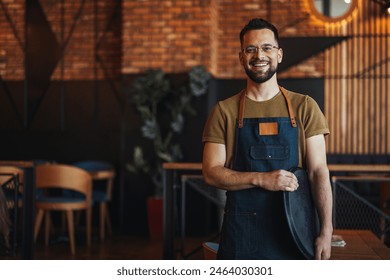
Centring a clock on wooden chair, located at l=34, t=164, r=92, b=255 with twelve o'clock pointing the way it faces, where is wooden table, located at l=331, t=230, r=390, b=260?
The wooden table is roughly at 4 o'clock from the wooden chair.

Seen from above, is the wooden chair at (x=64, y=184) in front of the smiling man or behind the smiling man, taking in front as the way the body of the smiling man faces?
behind

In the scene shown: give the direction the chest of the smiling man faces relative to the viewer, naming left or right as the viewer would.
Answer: facing the viewer

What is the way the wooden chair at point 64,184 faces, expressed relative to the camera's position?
facing away from the viewer and to the right of the viewer

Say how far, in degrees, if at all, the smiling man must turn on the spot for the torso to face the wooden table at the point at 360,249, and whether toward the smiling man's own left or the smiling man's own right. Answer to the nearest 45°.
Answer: approximately 135° to the smiling man's own left

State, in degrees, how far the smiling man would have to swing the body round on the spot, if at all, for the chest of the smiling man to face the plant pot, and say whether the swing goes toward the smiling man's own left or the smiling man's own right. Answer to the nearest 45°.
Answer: approximately 180°

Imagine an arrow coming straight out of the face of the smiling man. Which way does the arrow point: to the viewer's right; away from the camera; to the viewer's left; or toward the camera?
toward the camera

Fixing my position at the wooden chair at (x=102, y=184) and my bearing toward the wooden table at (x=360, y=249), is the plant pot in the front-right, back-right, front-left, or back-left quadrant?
front-left

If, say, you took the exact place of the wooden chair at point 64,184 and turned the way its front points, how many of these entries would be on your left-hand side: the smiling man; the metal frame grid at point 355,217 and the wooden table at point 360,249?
0

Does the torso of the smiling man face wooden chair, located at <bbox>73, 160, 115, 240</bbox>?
no

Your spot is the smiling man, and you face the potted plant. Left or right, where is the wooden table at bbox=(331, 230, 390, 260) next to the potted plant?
right

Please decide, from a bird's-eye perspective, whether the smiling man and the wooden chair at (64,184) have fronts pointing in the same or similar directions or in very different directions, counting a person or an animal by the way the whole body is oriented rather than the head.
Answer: very different directions

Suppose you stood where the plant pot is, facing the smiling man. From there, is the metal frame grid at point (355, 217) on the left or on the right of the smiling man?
left

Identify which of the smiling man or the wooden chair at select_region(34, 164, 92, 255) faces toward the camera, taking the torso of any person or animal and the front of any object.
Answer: the smiling man

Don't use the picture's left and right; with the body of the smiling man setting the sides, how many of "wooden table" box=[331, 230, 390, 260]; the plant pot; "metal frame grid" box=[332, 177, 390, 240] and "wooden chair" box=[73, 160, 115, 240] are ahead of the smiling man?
0

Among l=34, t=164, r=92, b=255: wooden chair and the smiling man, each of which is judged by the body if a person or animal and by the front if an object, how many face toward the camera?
1
